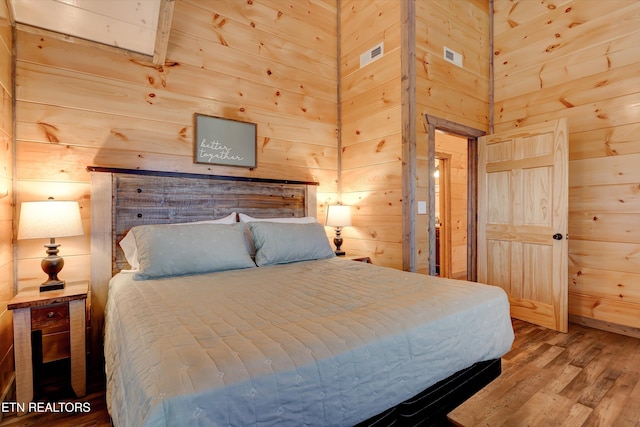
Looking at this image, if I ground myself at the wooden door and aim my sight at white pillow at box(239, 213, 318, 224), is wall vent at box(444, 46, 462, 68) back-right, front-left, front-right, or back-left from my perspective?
front-right

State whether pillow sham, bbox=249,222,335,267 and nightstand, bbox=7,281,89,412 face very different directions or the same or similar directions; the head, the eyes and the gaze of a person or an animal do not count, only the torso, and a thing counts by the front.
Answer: same or similar directions

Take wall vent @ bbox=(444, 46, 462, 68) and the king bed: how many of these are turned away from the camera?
0

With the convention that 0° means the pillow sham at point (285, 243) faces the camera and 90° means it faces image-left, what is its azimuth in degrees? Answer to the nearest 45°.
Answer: approximately 315°

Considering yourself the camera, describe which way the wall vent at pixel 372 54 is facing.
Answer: facing the viewer and to the left of the viewer

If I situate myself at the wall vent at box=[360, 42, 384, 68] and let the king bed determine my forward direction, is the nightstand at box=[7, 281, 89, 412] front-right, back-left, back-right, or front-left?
front-right

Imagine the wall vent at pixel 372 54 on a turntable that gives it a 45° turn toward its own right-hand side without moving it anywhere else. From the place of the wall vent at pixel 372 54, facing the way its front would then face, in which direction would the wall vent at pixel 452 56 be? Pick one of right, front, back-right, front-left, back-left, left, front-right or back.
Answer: back

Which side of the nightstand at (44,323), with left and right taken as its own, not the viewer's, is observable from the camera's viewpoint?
front

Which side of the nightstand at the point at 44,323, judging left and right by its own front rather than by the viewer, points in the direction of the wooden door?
left

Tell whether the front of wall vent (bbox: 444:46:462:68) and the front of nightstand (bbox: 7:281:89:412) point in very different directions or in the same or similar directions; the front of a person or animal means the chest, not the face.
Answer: same or similar directions

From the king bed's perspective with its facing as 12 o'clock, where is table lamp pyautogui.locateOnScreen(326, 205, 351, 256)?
The table lamp is roughly at 8 o'clock from the king bed.

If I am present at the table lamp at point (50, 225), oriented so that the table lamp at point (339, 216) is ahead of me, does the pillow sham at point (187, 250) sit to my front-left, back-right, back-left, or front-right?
front-right

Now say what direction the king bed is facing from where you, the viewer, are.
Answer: facing the viewer and to the right of the viewer

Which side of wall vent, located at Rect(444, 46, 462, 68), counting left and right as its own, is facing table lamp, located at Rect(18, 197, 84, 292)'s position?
right

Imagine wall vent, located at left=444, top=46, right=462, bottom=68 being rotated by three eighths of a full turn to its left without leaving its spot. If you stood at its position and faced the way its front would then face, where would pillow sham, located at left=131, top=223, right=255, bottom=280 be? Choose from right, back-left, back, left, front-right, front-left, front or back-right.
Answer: back-left
